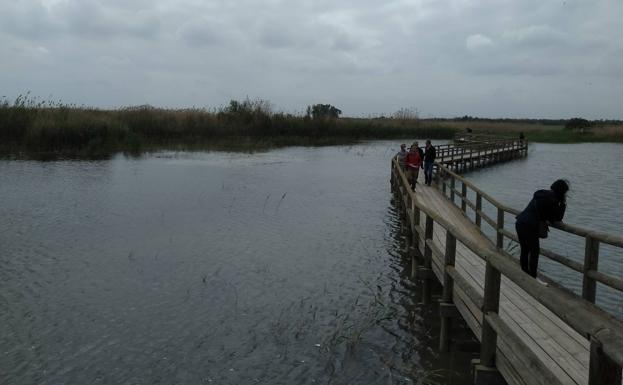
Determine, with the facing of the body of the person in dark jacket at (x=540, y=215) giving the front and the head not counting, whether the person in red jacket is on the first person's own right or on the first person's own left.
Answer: on the first person's own left

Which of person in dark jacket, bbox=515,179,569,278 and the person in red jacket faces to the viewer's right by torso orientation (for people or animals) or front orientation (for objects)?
the person in dark jacket

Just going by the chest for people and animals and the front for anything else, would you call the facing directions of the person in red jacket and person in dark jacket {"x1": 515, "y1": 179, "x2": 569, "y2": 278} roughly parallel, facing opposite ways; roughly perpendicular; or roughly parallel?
roughly perpendicular

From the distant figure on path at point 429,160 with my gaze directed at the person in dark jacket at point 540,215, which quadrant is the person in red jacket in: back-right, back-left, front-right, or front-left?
front-right

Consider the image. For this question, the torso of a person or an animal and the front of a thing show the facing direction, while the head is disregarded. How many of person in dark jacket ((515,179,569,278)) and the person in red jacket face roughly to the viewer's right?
1

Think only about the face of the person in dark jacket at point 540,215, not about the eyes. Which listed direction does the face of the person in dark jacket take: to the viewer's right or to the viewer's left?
to the viewer's right

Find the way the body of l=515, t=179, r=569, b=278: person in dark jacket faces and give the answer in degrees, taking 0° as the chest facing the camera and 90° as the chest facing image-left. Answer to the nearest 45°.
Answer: approximately 270°
